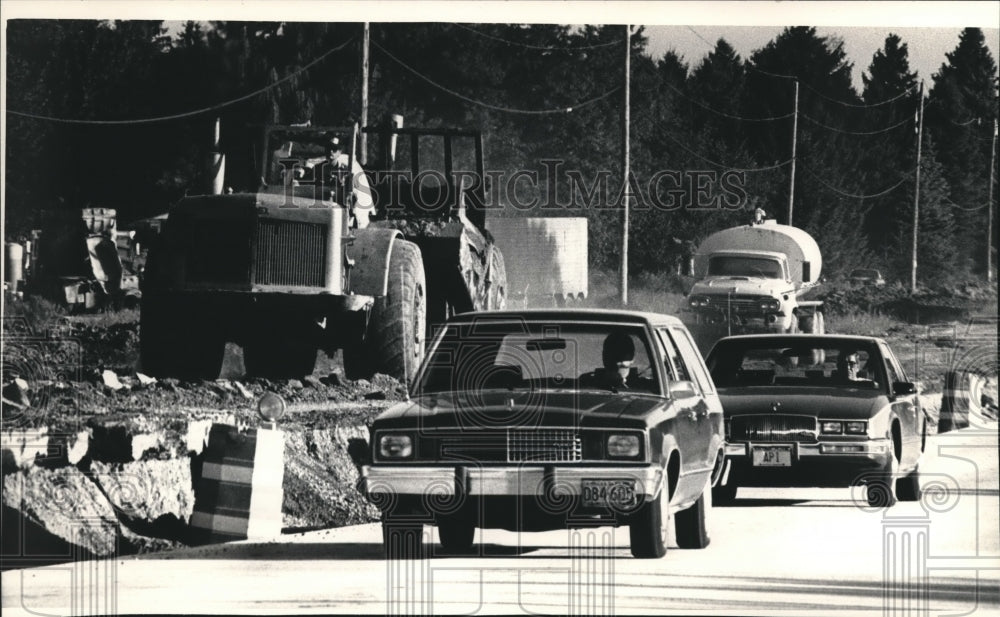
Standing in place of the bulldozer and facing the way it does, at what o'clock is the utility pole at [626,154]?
The utility pole is roughly at 8 o'clock from the bulldozer.

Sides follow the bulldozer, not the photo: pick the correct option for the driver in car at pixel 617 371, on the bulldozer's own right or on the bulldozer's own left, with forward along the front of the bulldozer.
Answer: on the bulldozer's own left

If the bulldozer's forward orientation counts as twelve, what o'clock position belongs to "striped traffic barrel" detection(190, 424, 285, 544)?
The striped traffic barrel is roughly at 11 o'clock from the bulldozer.

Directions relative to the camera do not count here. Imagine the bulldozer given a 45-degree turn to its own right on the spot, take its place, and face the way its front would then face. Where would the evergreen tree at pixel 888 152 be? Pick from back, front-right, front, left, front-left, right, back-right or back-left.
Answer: back

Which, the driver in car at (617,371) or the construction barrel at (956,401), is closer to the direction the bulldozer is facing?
the driver in car

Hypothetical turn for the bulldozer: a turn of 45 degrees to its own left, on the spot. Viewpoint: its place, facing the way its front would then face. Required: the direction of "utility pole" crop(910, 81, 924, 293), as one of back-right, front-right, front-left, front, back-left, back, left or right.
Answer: left

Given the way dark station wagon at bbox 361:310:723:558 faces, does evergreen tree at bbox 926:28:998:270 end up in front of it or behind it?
behind

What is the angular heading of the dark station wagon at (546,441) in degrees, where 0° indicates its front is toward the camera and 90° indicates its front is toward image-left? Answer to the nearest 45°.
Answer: approximately 0°

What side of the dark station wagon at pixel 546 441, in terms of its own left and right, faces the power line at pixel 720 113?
back

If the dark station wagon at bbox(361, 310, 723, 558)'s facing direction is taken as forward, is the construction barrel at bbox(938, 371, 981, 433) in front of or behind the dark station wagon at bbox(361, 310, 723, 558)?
behind

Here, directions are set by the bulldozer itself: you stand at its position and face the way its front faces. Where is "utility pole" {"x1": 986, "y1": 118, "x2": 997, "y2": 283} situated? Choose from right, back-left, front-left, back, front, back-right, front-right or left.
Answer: back-left

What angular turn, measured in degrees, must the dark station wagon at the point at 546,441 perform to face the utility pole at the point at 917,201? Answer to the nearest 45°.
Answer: approximately 135° to its left
